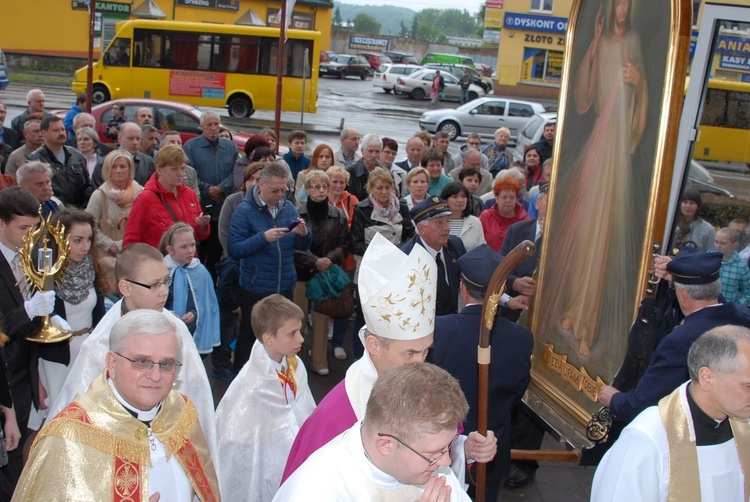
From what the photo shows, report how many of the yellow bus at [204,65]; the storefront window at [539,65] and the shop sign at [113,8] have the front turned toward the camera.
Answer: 2

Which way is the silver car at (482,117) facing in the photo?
to the viewer's left

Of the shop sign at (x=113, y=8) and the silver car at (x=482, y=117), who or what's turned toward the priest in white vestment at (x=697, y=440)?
the shop sign

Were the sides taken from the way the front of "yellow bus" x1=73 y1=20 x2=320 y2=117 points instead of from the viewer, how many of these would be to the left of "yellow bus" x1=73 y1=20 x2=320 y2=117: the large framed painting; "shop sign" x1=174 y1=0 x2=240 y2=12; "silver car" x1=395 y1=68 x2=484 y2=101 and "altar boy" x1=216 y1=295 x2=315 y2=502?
2

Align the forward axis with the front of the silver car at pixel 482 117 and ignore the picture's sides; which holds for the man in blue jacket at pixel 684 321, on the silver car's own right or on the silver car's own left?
on the silver car's own left

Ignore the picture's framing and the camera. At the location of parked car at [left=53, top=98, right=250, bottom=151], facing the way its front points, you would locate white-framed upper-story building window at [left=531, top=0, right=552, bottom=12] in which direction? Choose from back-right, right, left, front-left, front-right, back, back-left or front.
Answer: front-left

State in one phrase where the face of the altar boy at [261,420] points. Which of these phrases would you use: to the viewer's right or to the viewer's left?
to the viewer's right

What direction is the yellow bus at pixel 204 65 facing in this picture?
to the viewer's left

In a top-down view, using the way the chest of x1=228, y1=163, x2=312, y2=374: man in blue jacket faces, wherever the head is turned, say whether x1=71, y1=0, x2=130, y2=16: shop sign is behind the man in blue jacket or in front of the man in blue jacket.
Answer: behind

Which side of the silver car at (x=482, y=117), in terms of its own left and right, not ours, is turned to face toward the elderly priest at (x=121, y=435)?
left

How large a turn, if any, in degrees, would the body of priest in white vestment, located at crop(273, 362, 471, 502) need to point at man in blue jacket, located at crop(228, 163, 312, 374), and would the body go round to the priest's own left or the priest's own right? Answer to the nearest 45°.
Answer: approximately 135° to the priest's own left

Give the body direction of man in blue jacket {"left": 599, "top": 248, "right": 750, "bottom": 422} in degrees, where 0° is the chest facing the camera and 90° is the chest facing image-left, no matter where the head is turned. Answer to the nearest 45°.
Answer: approximately 135°

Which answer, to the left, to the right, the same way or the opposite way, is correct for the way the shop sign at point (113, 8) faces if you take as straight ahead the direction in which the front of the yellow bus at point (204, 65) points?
to the left

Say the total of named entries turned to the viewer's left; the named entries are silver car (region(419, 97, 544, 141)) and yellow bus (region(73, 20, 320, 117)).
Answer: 2
